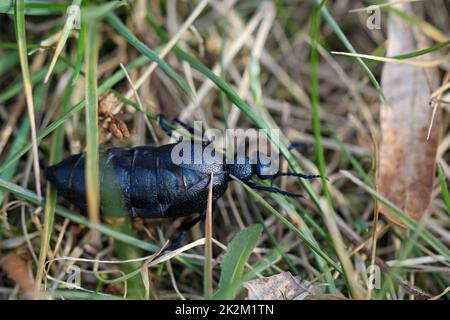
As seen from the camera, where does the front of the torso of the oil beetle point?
to the viewer's right
